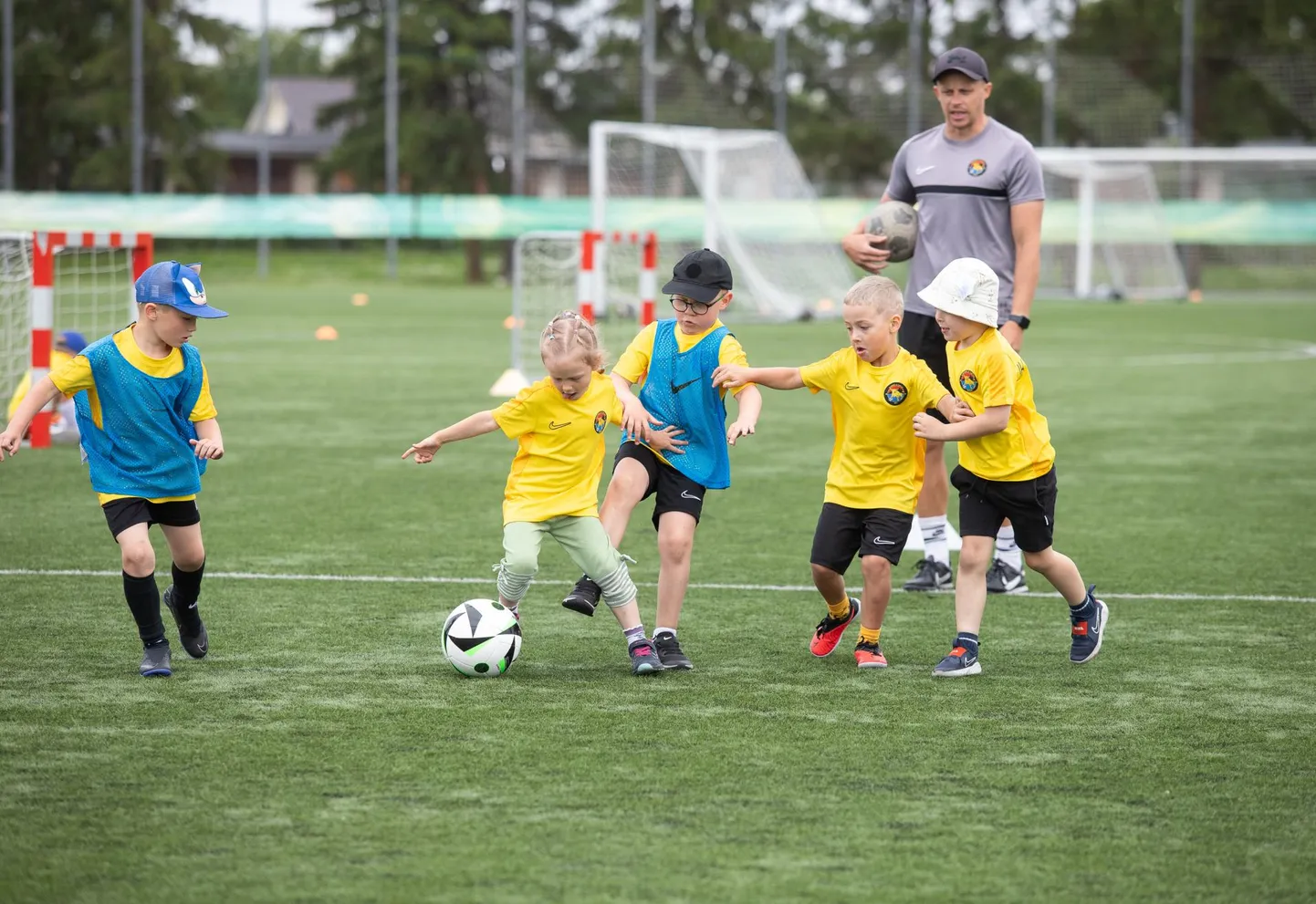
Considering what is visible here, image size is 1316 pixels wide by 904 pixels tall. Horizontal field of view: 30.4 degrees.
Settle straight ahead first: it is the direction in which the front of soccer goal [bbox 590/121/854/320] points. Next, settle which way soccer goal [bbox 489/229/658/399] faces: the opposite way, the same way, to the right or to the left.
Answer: the opposite way

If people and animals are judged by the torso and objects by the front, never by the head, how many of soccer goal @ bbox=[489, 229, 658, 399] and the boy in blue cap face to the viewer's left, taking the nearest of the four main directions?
0

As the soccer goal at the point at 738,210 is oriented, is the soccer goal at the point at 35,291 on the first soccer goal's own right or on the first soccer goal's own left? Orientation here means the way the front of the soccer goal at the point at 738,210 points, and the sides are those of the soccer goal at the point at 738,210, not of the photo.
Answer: on the first soccer goal's own left

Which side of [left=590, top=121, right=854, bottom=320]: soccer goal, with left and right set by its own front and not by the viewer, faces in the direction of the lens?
left

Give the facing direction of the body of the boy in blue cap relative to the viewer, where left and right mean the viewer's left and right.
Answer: facing the viewer and to the right of the viewer

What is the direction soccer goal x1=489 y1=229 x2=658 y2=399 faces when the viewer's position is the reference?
facing to the right of the viewer

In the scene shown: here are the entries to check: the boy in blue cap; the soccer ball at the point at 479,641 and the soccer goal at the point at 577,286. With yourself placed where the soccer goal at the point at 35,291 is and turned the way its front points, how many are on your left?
1

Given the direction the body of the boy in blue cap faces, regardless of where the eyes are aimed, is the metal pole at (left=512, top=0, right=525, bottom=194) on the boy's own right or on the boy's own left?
on the boy's own left

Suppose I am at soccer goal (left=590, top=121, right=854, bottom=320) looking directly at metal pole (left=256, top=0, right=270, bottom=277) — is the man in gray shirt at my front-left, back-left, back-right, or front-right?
back-left

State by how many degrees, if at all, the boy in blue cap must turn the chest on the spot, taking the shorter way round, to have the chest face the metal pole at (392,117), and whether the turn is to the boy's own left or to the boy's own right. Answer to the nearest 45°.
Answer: approximately 135° to the boy's own left

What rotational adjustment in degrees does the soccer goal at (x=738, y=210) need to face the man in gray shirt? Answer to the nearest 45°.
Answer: approximately 90° to its left
